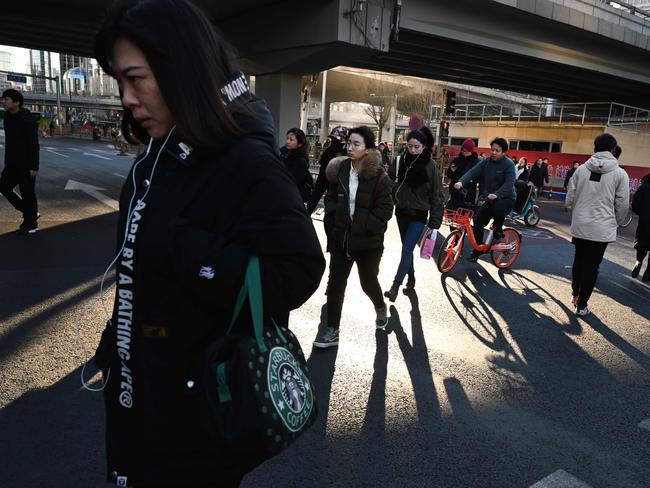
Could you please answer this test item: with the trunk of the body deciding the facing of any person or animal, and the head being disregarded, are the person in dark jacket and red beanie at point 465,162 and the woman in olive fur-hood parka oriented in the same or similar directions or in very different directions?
same or similar directions

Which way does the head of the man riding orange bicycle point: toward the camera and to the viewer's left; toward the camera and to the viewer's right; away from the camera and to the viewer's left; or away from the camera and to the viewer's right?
toward the camera and to the viewer's left

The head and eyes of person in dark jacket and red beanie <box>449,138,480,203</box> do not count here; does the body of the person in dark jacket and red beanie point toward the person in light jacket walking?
no

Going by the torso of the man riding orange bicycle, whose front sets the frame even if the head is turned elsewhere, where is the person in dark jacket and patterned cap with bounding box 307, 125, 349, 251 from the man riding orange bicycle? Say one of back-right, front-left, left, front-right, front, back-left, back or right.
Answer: front

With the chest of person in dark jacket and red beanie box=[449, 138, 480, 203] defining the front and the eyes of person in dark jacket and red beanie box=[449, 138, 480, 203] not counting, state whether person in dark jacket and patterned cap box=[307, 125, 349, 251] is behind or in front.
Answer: in front

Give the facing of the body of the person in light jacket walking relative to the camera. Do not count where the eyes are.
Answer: away from the camera

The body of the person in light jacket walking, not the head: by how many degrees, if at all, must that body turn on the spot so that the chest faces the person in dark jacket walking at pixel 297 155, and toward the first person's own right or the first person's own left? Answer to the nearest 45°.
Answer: approximately 90° to the first person's own left

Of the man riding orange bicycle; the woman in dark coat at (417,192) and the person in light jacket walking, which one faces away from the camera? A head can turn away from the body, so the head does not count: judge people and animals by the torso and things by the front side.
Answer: the person in light jacket walking

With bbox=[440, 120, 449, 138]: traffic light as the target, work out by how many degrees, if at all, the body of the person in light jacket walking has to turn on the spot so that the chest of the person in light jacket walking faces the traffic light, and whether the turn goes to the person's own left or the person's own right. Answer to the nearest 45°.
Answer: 0° — they already face it

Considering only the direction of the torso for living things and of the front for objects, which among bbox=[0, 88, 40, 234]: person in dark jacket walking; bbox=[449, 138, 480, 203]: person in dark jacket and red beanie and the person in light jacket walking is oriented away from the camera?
the person in light jacket walking

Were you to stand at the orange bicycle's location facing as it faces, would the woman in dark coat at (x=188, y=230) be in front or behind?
in front

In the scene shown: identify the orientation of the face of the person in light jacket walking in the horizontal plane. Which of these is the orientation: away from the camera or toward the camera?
away from the camera

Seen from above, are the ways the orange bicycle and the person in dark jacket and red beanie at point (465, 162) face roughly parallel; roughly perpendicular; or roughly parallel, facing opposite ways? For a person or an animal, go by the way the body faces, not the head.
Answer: roughly parallel

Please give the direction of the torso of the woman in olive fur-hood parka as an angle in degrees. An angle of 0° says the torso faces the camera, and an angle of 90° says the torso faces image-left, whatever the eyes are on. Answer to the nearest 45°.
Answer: approximately 45°
